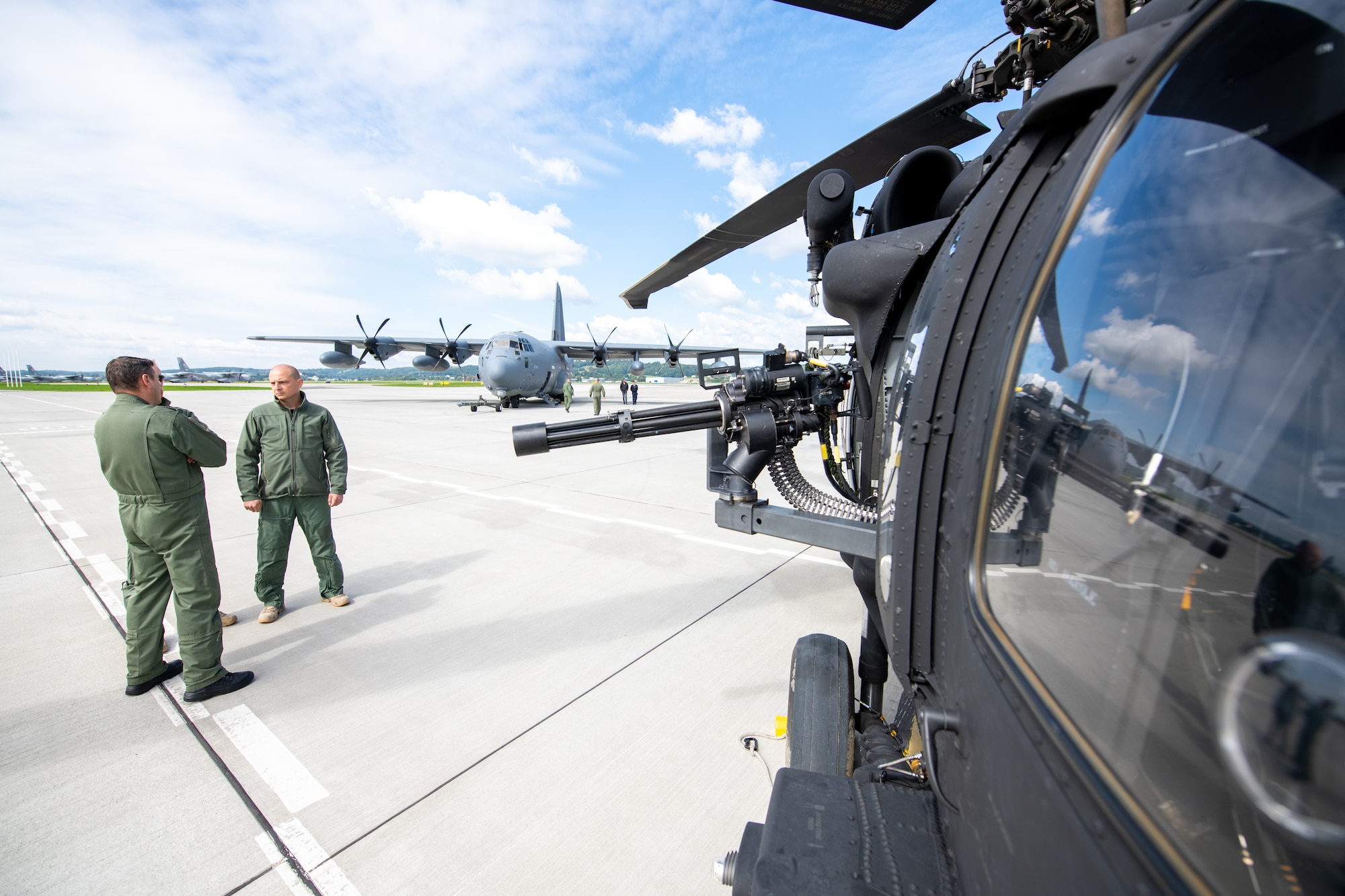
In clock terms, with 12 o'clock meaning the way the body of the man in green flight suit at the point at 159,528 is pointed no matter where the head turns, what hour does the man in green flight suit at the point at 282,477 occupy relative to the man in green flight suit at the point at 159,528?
the man in green flight suit at the point at 282,477 is roughly at 12 o'clock from the man in green flight suit at the point at 159,528.

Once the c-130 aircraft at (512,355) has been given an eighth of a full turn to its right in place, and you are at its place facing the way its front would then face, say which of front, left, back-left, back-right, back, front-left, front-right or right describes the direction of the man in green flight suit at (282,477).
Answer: front-left

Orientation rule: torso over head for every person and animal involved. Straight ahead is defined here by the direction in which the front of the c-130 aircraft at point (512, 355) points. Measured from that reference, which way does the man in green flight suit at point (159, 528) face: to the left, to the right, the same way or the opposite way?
the opposite way

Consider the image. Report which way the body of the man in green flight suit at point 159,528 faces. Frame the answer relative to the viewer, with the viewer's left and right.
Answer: facing away from the viewer and to the right of the viewer

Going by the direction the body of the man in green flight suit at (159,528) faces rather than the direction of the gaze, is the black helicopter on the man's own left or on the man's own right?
on the man's own right

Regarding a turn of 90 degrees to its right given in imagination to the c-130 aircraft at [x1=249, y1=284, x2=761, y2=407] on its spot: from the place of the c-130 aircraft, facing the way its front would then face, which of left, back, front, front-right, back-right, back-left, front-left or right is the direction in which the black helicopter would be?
left

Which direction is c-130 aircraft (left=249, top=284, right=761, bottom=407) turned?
toward the camera

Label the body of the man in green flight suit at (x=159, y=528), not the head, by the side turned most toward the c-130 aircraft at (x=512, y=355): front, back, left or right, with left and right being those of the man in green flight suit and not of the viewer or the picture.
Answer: front

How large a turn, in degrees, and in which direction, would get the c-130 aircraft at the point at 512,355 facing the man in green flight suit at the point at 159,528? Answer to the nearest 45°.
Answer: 0° — it already faces them

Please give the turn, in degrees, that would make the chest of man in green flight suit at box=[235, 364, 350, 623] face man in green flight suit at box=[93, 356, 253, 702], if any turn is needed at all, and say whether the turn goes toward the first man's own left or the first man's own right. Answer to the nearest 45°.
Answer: approximately 45° to the first man's own right

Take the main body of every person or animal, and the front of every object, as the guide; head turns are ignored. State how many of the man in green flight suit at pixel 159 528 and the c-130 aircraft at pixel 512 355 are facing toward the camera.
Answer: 1
